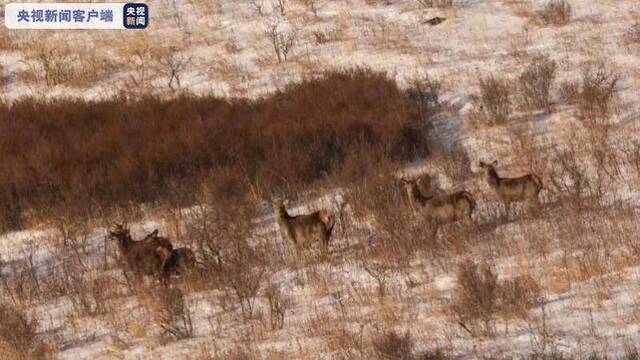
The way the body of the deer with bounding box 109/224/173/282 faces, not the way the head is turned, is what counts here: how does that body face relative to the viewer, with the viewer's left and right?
facing to the left of the viewer

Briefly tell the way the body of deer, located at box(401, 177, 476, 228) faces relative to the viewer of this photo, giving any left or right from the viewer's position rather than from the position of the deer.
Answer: facing to the left of the viewer

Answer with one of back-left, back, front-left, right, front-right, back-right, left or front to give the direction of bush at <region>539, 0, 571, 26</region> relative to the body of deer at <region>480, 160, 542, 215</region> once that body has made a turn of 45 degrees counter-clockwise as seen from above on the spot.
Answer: back-right

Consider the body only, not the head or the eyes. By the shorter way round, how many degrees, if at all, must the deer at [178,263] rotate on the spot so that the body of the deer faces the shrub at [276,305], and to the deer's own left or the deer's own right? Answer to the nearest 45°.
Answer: approximately 135° to the deer's own left

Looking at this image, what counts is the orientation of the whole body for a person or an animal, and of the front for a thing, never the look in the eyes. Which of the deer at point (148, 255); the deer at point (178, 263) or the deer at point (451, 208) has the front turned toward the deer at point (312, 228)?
the deer at point (451, 208)

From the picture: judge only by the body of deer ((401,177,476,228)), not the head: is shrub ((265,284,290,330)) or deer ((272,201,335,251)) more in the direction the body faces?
the deer

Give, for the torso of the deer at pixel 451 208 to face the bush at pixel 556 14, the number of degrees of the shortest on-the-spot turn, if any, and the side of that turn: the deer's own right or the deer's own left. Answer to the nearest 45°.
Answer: approximately 90° to the deer's own right

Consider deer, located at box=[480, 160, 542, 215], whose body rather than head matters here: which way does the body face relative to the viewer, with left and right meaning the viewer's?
facing to the left of the viewer

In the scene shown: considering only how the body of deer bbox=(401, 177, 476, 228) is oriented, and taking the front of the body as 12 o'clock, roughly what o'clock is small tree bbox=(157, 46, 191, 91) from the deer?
The small tree is roughly at 2 o'clock from the deer.

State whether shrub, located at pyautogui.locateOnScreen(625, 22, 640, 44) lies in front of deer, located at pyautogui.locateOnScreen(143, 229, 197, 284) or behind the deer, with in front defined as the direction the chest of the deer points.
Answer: behind

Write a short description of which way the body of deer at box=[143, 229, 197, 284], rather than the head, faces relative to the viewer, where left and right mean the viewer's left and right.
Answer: facing to the left of the viewer

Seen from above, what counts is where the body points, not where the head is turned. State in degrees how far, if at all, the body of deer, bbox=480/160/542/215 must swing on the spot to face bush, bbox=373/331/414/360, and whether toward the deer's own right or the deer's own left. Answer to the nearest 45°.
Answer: approximately 90° to the deer's own left

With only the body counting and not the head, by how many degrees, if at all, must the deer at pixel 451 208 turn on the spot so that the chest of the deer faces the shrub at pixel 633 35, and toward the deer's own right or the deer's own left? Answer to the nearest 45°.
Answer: approximately 135° to the deer's own right
